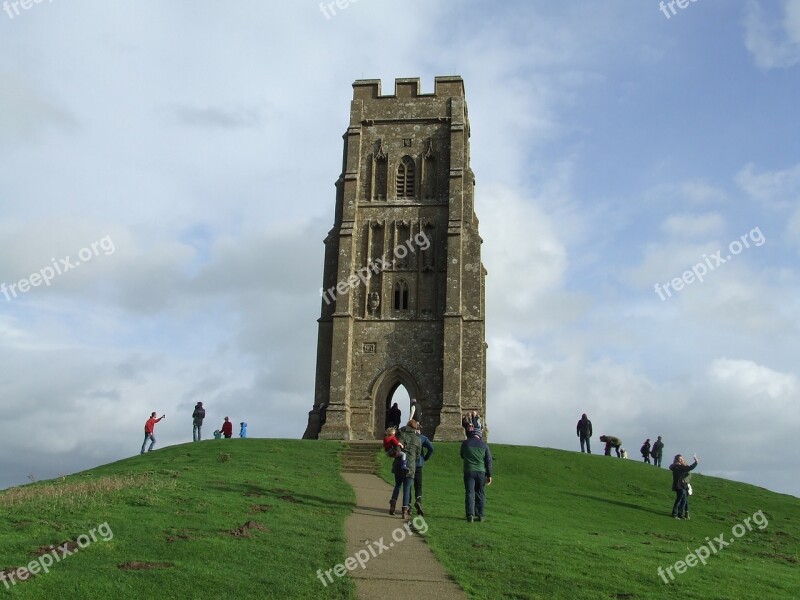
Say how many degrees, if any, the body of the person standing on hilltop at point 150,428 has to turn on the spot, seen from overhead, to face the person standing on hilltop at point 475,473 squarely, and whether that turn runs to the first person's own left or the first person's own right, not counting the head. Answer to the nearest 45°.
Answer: approximately 90° to the first person's own right

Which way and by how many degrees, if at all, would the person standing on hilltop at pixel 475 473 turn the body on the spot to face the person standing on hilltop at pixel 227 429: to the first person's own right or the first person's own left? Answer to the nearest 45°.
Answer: approximately 45° to the first person's own left

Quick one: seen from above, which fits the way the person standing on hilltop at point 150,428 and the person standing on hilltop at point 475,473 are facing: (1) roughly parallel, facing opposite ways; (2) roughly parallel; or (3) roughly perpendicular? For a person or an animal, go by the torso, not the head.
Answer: roughly perpendicular

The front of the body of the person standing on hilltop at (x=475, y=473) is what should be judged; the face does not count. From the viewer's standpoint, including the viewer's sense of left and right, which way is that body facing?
facing away from the viewer

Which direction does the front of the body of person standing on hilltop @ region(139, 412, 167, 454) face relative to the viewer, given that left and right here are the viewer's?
facing to the right of the viewer

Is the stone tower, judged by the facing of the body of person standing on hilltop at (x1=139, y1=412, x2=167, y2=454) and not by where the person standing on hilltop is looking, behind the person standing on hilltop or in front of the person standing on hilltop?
in front
